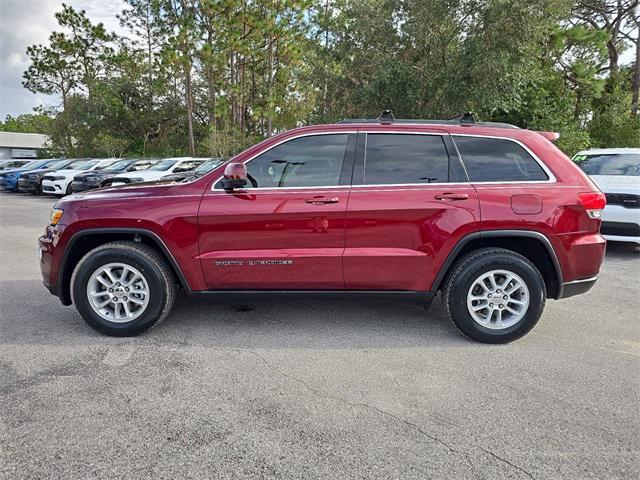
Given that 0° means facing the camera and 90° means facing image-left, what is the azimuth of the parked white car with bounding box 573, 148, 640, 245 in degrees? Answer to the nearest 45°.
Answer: approximately 0°

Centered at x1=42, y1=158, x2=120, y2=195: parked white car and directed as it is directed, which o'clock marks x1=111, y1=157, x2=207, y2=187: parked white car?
x1=111, y1=157, x2=207, y2=187: parked white car is roughly at 9 o'clock from x1=42, y1=158, x2=120, y2=195: parked white car.

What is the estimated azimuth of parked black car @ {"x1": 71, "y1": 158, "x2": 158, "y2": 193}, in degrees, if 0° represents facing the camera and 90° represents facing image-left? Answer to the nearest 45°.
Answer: approximately 45°

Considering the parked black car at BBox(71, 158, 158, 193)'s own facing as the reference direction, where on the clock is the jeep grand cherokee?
The jeep grand cherokee is roughly at 10 o'clock from the parked black car.

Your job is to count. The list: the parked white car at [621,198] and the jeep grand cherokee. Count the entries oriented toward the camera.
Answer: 1

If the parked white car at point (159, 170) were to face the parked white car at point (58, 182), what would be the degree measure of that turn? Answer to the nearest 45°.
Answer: approximately 90° to its right

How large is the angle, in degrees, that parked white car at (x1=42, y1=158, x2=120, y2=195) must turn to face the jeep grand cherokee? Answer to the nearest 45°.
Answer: approximately 45° to its left

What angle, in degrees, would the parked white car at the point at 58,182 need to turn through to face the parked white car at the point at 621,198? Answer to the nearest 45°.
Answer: approximately 90° to its left

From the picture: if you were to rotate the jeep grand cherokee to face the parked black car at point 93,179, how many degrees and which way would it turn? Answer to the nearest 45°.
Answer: approximately 45° to its right

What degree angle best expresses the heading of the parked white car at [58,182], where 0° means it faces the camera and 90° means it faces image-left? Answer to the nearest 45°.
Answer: approximately 45°

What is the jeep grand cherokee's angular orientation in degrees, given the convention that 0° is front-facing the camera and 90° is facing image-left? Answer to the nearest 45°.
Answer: approximately 90°

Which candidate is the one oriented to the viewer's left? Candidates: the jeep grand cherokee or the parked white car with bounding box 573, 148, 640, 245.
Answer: the jeep grand cherokee

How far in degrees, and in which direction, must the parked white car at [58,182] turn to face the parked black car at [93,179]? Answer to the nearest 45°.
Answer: approximately 90° to its left
